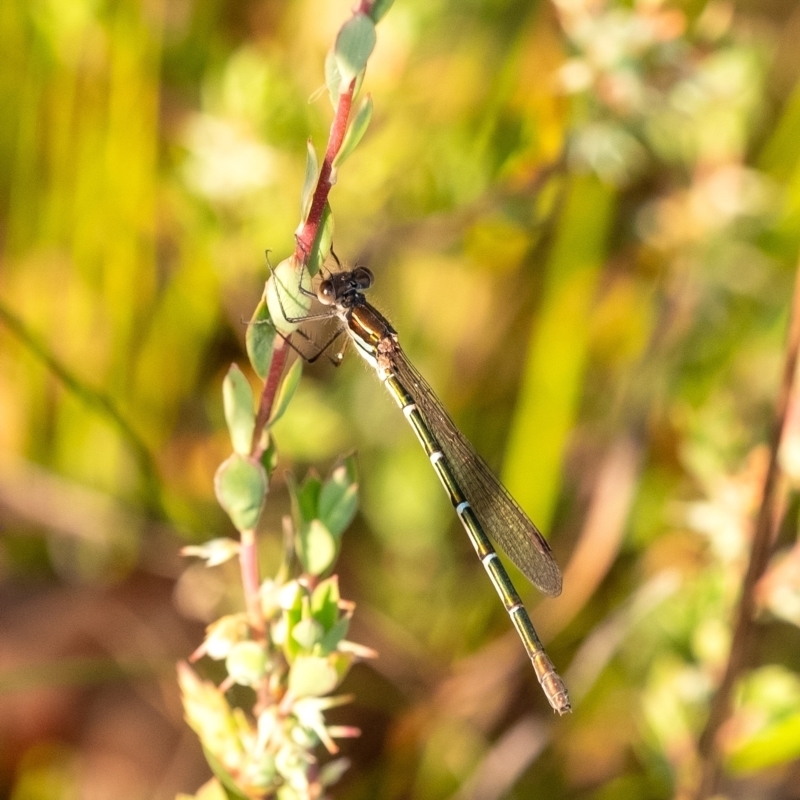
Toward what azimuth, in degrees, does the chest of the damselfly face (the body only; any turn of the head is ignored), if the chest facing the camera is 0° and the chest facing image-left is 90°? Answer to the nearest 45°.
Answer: approximately 90°

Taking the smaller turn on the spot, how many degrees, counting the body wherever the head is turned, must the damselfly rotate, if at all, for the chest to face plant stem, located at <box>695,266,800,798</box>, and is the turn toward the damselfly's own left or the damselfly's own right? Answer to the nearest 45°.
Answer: approximately 135° to the damselfly's own right
